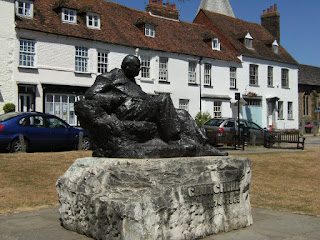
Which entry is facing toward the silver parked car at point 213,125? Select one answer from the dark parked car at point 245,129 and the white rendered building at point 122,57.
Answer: the white rendered building

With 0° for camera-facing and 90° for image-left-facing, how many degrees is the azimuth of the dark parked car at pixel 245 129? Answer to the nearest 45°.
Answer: approximately 270°

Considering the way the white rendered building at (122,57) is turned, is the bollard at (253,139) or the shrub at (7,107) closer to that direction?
the bollard

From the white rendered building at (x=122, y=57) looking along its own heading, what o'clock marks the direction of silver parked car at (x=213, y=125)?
The silver parked car is roughly at 12 o'clock from the white rendered building.

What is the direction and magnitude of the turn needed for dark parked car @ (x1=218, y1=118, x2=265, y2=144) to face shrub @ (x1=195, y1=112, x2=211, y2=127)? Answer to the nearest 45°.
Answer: approximately 135° to its left
